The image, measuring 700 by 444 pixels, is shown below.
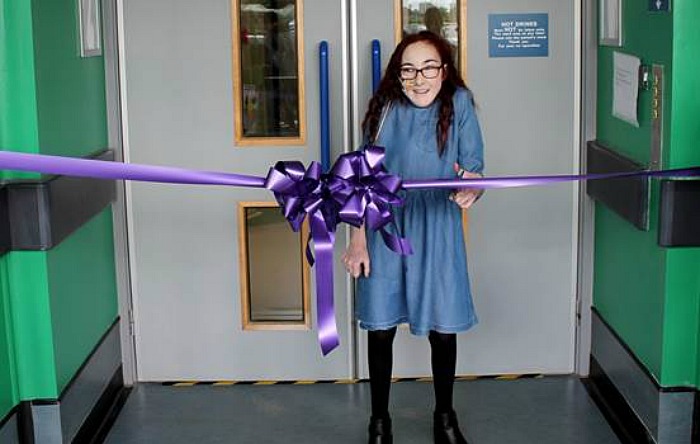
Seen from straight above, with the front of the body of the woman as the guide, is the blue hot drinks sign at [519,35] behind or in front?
behind

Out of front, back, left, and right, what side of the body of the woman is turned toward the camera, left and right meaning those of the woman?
front

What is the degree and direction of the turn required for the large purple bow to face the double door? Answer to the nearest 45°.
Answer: approximately 180°

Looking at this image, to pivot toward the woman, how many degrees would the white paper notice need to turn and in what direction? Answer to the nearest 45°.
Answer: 0° — it already faces them

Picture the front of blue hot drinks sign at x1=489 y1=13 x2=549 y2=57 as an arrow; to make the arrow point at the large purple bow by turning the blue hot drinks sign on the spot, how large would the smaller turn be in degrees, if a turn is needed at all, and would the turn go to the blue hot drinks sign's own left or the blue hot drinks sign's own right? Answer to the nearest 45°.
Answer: approximately 45° to the blue hot drinks sign's own right

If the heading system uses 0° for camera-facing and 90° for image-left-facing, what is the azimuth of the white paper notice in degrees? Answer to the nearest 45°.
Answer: approximately 45°

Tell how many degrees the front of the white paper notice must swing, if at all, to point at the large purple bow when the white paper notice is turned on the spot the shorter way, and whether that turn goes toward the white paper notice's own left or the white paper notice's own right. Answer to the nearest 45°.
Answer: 0° — it already faces it

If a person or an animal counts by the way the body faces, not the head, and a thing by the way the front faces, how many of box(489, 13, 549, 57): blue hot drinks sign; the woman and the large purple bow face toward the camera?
3

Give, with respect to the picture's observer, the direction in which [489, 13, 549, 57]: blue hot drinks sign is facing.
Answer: facing the viewer
